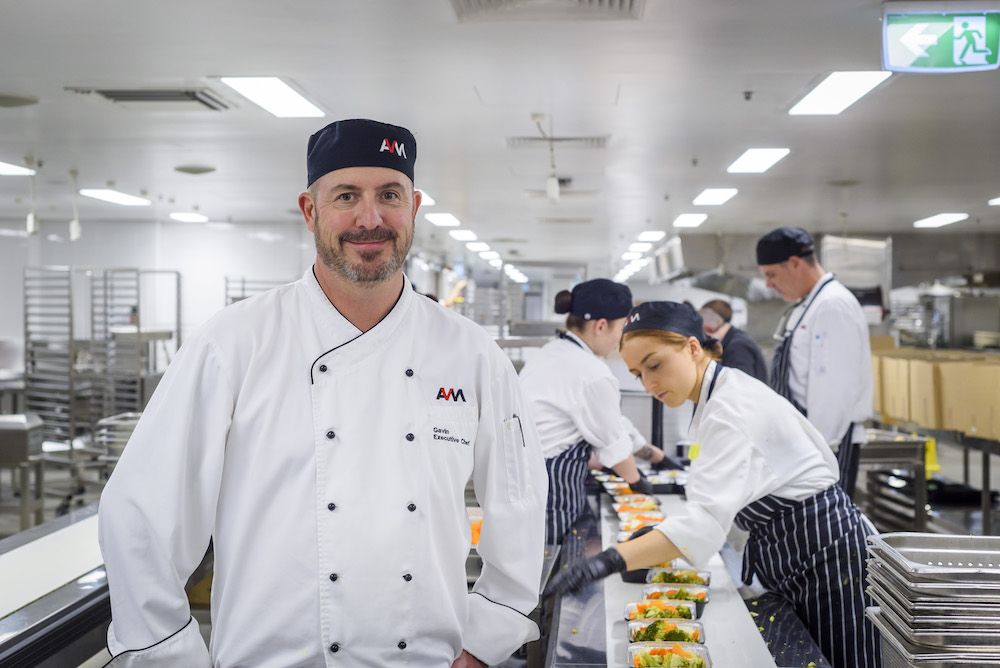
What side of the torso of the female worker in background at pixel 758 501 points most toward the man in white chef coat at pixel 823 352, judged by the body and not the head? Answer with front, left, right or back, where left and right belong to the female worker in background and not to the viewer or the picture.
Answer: right

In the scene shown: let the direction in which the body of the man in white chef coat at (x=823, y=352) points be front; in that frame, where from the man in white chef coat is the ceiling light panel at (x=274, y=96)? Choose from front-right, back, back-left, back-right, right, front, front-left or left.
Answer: front

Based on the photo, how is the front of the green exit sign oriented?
toward the camera

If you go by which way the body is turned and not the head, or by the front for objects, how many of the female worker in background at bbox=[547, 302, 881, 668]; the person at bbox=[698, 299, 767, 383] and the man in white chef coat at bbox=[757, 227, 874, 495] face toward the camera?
0

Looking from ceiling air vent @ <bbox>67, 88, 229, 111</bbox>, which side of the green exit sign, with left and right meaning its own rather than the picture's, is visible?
right

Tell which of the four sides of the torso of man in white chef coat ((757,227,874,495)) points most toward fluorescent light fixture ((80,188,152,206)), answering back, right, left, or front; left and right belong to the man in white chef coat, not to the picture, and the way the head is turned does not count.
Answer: front

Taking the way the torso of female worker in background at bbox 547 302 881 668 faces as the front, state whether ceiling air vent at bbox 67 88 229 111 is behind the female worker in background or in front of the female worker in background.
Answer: in front

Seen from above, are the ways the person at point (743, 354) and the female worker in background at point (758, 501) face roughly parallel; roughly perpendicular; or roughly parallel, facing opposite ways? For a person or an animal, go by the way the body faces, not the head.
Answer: roughly parallel

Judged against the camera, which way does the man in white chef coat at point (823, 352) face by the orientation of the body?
to the viewer's left

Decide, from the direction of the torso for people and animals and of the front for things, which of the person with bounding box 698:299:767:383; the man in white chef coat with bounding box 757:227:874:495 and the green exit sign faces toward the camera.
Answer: the green exit sign

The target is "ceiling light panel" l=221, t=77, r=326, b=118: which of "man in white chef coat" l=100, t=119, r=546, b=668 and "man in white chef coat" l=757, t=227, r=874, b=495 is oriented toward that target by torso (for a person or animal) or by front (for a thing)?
"man in white chef coat" l=757, t=227, r=874, b=495

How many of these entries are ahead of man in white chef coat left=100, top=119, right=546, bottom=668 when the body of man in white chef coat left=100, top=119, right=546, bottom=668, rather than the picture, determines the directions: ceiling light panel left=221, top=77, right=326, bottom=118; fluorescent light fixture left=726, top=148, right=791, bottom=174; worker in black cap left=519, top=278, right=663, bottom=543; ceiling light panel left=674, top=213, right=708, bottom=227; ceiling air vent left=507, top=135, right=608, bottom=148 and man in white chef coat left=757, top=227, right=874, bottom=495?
0

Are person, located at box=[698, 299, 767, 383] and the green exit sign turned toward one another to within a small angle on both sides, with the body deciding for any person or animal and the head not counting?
no

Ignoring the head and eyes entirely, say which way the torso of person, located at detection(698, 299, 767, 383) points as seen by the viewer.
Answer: to the viewer's left

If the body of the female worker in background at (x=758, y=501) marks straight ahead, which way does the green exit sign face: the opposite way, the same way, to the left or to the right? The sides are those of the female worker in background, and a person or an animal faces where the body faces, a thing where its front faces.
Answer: to the left

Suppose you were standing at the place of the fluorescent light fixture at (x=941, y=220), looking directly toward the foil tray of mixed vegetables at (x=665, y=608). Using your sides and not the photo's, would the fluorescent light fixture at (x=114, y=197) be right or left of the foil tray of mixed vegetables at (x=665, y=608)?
right

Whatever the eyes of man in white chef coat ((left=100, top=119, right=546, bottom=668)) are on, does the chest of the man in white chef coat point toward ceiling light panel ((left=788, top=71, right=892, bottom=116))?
no

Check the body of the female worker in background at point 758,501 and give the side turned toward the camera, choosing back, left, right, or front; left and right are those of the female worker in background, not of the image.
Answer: left

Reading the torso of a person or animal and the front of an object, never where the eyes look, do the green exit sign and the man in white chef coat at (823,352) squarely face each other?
no

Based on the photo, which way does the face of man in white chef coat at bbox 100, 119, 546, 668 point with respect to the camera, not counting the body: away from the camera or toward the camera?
toward the camera
